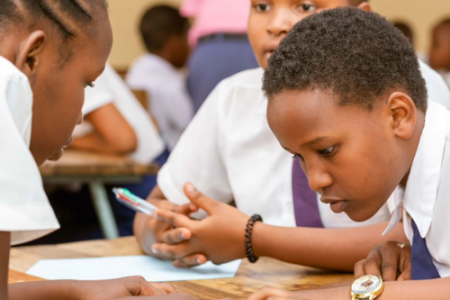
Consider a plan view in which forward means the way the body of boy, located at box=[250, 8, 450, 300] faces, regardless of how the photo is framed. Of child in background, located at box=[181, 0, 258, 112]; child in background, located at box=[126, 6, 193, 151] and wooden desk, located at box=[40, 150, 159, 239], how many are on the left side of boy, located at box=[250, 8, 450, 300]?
0

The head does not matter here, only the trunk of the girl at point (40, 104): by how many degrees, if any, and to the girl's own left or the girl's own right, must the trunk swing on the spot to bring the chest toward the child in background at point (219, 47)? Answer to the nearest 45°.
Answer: approximately 90° to the girl's own left

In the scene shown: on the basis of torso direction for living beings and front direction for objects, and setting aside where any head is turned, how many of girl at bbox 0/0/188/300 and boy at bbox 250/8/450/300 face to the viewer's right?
1

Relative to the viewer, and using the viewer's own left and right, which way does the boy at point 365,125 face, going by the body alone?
facing the viewer and to the left of the viewer

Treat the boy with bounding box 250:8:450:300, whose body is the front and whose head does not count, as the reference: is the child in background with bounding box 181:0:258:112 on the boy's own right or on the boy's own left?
on the boy's own right

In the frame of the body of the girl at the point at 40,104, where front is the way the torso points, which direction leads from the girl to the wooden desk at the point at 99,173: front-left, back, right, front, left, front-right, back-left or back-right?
left

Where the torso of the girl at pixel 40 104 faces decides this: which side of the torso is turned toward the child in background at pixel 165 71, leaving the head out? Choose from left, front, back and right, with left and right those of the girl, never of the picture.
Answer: left

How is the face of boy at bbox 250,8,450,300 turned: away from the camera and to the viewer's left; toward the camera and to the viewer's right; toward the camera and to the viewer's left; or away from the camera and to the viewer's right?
toward the camera and to the viewer's left

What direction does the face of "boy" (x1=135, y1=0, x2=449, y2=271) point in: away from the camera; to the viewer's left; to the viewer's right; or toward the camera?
toward the camera

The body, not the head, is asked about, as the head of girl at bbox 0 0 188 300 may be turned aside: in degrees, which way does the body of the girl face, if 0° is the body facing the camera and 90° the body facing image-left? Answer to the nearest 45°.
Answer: approximately 270°
